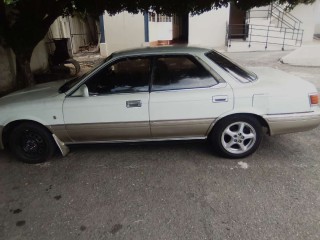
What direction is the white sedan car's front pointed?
to the viewer's left
